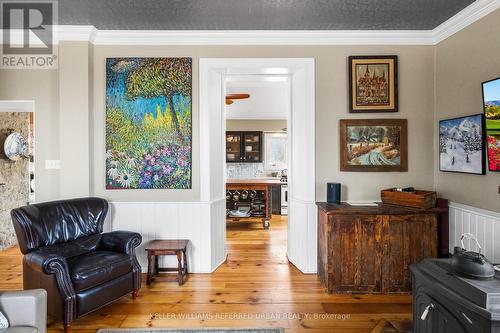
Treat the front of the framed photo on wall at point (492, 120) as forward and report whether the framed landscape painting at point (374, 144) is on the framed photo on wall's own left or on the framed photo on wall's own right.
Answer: on the framed photo on wall's own right

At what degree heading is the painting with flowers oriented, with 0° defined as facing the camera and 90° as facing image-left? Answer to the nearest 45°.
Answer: approximately 0°

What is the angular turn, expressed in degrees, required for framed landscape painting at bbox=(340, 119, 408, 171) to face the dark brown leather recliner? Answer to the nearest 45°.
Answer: approximately 45° to its right

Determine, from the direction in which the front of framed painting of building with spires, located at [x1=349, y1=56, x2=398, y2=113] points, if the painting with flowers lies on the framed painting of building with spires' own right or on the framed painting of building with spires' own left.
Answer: on the framed painting of building with spires' own right

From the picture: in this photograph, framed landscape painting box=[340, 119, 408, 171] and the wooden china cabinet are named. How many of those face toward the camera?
2

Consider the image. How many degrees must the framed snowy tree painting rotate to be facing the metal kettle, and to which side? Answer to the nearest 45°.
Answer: approximately 45° to its left

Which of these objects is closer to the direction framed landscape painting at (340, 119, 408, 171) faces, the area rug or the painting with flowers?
the area rug

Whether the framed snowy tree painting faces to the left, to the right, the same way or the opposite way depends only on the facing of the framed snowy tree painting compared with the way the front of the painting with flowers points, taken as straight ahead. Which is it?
to the right
